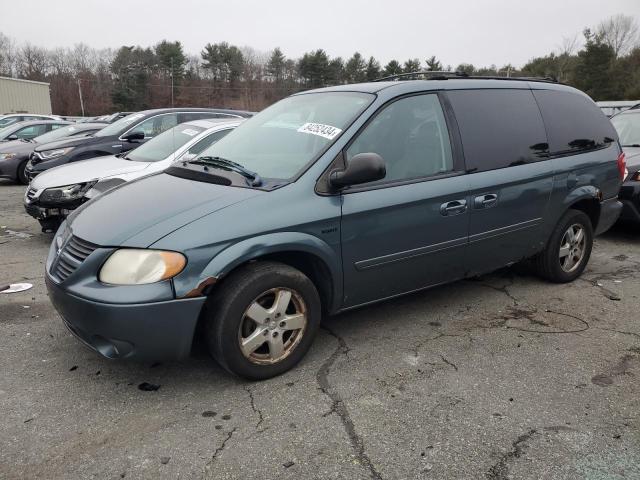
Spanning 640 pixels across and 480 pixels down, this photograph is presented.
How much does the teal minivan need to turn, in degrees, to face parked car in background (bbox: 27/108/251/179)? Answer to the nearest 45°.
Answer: approximately 90° to its right

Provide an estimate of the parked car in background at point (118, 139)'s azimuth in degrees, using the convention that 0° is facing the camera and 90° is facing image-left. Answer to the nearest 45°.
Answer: approximately 45°

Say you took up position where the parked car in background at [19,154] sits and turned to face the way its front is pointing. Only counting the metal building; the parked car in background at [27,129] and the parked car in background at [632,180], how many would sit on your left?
1

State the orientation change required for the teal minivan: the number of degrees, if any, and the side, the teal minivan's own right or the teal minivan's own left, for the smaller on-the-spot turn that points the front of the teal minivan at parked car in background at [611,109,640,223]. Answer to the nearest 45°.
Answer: approximately 180°

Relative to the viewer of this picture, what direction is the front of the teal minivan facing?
facing the viewer and to the left of the viewer

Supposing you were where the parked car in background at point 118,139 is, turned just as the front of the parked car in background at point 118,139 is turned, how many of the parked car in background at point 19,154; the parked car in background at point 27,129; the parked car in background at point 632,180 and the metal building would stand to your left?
1

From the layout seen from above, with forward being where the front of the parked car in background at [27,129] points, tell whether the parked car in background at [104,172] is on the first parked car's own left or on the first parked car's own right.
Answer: on the first parked car's own left

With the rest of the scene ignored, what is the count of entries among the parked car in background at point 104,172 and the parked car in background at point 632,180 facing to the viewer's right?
0

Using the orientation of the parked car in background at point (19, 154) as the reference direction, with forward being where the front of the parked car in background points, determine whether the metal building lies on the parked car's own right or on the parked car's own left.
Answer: on the parked car's own right

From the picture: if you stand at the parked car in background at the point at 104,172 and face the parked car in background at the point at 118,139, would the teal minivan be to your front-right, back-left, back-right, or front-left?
back-right

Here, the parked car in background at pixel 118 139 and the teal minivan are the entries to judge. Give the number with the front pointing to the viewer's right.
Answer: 0

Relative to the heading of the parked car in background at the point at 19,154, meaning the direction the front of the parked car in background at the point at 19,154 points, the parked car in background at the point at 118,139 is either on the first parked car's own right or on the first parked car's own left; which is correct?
on the first parked car's own left
